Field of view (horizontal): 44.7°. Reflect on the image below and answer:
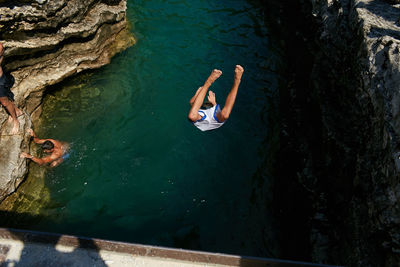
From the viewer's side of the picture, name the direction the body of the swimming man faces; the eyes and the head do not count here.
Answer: to the viewer's left
